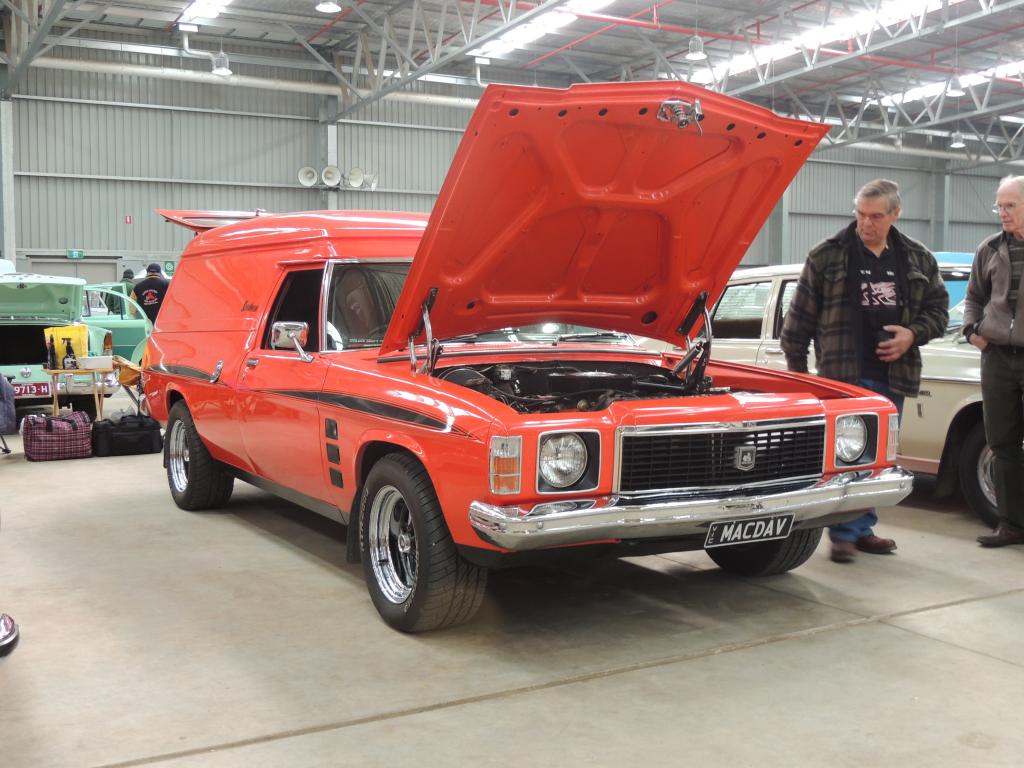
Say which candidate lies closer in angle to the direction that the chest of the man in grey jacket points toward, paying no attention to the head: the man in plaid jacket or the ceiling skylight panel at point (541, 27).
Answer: the man in plaid jacket

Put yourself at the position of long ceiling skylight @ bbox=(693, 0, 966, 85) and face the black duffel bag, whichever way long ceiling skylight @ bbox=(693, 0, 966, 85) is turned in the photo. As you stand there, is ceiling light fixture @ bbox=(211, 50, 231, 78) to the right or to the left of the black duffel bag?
right

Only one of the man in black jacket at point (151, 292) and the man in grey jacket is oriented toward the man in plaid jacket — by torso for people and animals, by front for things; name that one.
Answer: the man in grey jacket

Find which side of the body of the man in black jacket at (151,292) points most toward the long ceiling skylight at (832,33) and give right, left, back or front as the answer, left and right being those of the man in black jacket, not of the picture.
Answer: right

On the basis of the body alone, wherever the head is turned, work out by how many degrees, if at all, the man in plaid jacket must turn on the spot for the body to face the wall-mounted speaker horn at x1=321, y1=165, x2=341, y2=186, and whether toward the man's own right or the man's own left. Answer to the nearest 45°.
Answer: approximately 135° to the man's own right

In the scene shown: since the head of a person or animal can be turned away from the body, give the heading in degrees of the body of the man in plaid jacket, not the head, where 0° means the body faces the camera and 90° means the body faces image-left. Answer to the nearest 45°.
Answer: approximately 0°

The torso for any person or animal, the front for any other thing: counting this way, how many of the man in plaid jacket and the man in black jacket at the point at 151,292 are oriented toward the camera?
1

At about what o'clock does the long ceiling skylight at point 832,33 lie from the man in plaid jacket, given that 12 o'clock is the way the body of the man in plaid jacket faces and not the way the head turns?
The long ceiling skylight is roughly at 6 o'clock from the man in plaid jacket.

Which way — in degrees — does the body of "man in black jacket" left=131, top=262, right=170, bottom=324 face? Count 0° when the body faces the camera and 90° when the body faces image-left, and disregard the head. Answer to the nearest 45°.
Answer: approximately 180°

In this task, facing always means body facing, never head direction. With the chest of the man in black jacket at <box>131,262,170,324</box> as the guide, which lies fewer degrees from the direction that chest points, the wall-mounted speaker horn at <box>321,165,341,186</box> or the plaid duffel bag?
the wall-mounted speaker horn
